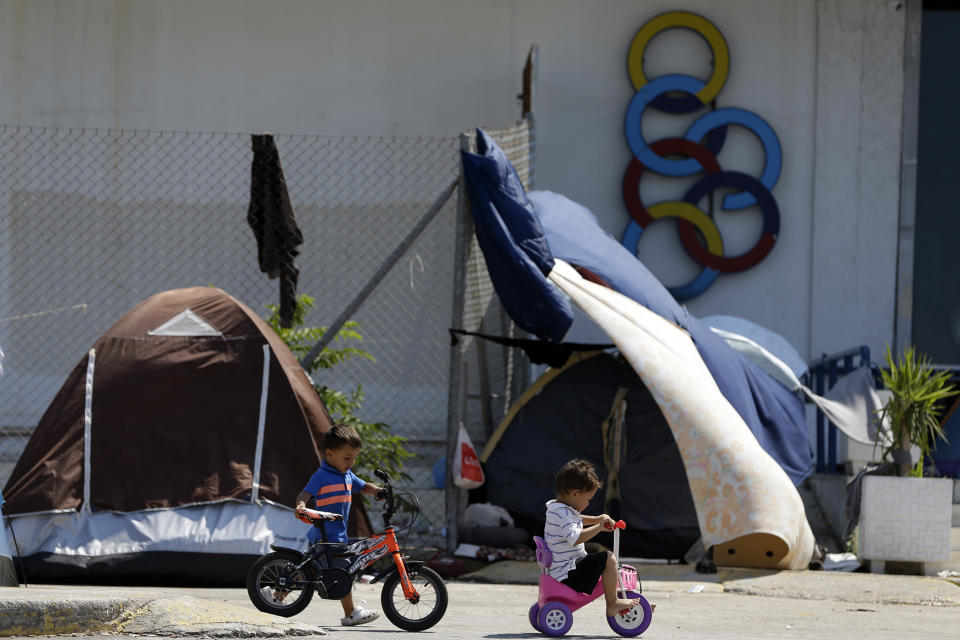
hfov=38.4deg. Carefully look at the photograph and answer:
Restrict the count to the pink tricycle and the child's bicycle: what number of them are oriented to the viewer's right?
2

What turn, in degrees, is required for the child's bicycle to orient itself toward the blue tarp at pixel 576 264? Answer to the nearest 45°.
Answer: approximately 45° to its left

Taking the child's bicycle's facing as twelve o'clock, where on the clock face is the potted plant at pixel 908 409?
The potted plant is roughly at 11 o'clock from the child's bicycle.

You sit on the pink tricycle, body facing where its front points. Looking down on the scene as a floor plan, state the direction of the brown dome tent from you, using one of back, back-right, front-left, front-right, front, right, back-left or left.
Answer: back-left

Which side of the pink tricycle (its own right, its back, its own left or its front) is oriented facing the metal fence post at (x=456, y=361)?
left

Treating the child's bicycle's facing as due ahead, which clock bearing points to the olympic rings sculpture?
The olympic rings sculpture is roughly at 10 o'clock from the child's bicycle.

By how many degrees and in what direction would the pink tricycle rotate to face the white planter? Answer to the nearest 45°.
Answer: approximately 45° to its left

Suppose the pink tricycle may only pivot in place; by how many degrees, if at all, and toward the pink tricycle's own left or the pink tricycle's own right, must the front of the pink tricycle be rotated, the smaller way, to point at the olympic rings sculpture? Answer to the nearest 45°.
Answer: approximately 90° to the pink tricycle's own left

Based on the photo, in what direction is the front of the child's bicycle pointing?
to the viewer's right

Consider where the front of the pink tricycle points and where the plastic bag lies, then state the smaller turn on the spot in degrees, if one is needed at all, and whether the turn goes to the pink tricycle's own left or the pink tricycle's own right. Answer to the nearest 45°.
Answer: approximately 90° to the pink tricycle's own left

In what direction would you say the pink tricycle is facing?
to the viewer's right

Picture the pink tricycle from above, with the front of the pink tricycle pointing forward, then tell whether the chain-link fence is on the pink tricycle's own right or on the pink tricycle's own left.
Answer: on the pink tricycle's own left
